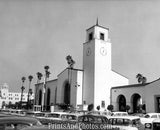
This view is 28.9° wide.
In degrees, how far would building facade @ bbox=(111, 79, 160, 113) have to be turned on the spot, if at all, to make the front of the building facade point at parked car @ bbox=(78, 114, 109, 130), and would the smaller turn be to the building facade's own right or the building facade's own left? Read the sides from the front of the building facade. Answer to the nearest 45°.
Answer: approximately 45° to the building facade's own left

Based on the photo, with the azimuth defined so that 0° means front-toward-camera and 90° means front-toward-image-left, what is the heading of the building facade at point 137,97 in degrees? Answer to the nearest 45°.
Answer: approximately 45°
